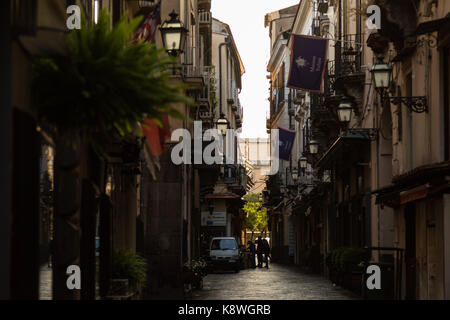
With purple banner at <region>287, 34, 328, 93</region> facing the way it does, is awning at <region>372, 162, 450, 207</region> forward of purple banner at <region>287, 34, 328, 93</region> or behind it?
forward

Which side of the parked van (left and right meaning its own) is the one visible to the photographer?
front

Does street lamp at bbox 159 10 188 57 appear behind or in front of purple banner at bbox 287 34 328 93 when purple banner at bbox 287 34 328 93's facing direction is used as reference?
in front

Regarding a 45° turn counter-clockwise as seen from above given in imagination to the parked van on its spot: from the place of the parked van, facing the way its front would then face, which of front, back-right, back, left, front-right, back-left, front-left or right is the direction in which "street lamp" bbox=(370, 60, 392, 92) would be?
front-right

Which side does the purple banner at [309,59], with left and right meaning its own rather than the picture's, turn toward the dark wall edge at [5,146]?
front

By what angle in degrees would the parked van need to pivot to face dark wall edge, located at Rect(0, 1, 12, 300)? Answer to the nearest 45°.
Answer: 0° — it already faces it

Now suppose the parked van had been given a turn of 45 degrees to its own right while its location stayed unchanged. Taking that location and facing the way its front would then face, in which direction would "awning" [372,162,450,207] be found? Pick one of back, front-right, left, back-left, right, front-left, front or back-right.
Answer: front-left

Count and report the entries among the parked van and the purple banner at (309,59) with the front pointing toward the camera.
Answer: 2

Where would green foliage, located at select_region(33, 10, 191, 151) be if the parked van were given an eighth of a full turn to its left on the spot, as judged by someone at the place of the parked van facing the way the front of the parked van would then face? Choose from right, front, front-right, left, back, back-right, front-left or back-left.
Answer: front-right

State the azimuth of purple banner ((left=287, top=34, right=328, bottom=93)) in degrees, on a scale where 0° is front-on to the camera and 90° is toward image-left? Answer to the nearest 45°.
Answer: approximately 0°

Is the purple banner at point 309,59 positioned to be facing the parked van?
no

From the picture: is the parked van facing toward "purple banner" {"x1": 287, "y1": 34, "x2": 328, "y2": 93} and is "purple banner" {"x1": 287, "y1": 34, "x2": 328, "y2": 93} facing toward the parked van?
no

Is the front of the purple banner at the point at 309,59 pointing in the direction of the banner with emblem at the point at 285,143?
no

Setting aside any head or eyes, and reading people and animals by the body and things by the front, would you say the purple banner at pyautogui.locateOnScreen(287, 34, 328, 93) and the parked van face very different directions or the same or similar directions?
same or similar directions
